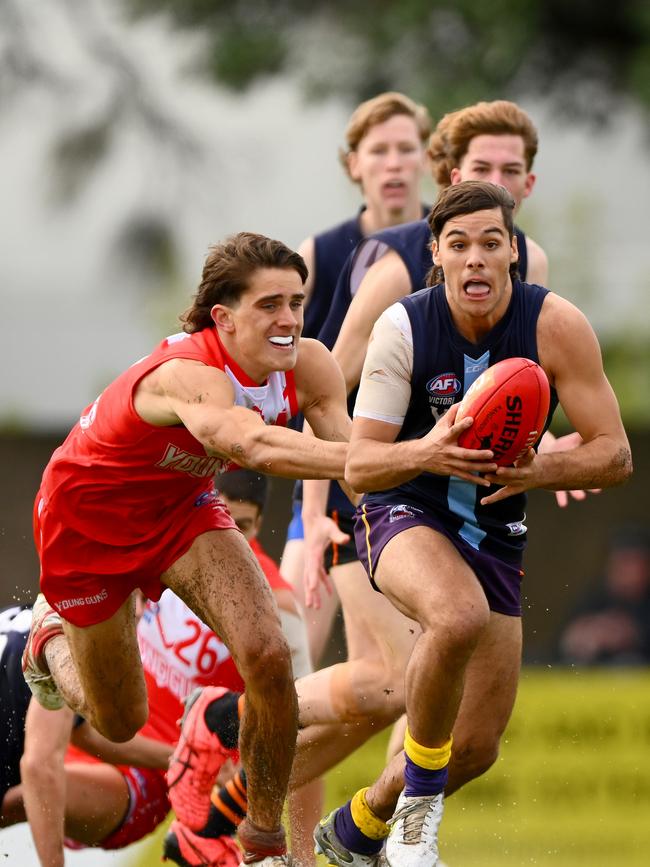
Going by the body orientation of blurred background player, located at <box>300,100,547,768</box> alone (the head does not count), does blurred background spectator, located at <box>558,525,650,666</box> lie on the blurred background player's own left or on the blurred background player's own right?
on the blurred background player's own left

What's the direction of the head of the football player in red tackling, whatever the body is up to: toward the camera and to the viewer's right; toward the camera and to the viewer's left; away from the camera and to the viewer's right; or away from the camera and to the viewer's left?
toward the camera and to the viewer's right

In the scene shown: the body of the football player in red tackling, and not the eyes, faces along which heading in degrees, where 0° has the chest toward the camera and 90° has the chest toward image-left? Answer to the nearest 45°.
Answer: approximately 315°

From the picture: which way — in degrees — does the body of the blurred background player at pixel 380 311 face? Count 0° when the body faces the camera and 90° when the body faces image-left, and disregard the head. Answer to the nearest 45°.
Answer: approximately 315°

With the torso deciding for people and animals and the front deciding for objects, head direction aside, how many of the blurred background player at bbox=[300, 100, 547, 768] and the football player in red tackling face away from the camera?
0

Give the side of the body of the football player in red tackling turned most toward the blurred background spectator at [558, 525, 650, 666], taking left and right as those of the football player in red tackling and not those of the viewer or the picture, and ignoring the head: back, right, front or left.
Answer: left

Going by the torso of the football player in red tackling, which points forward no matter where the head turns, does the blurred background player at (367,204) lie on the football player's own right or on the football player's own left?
on the football player's own left
